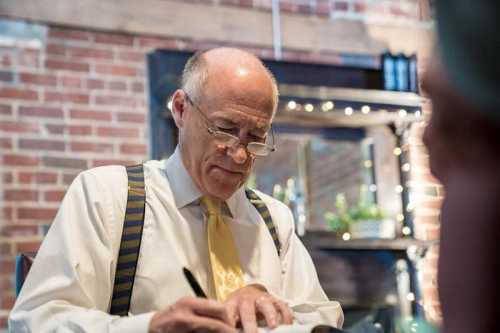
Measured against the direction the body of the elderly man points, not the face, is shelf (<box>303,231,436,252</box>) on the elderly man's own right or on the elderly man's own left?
on the elderly man's own left

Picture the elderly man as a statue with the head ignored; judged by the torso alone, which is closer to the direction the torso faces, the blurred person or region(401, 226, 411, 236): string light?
the blurred person

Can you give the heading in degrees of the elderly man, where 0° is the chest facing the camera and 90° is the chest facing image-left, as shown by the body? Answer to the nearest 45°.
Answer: approximately 315°

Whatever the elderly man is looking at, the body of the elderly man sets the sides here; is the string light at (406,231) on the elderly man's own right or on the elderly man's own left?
on the elderly man's own left

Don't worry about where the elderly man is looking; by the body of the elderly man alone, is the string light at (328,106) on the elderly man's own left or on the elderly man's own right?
on the elderly man's own left
